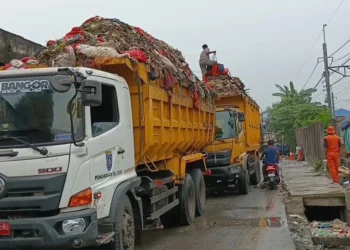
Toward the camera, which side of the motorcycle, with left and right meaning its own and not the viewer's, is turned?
back

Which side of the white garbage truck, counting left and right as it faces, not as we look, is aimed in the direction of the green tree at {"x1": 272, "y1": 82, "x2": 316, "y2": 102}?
back

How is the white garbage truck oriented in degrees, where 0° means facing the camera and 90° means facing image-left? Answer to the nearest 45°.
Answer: approximately 45°

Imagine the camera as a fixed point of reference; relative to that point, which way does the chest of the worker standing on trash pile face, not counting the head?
to the viewer's right

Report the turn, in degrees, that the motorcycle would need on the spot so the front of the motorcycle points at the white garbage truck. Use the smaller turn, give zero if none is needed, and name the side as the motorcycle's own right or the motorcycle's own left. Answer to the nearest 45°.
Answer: approximately 180°
